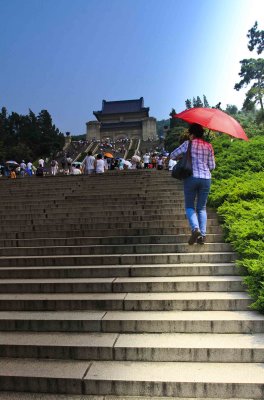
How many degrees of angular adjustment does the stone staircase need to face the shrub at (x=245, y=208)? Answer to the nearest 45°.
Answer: approximately 135° to its left

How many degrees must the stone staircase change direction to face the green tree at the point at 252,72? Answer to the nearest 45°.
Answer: approximately 180°

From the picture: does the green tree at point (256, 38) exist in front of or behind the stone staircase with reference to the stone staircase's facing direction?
behind

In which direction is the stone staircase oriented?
toward the camera
